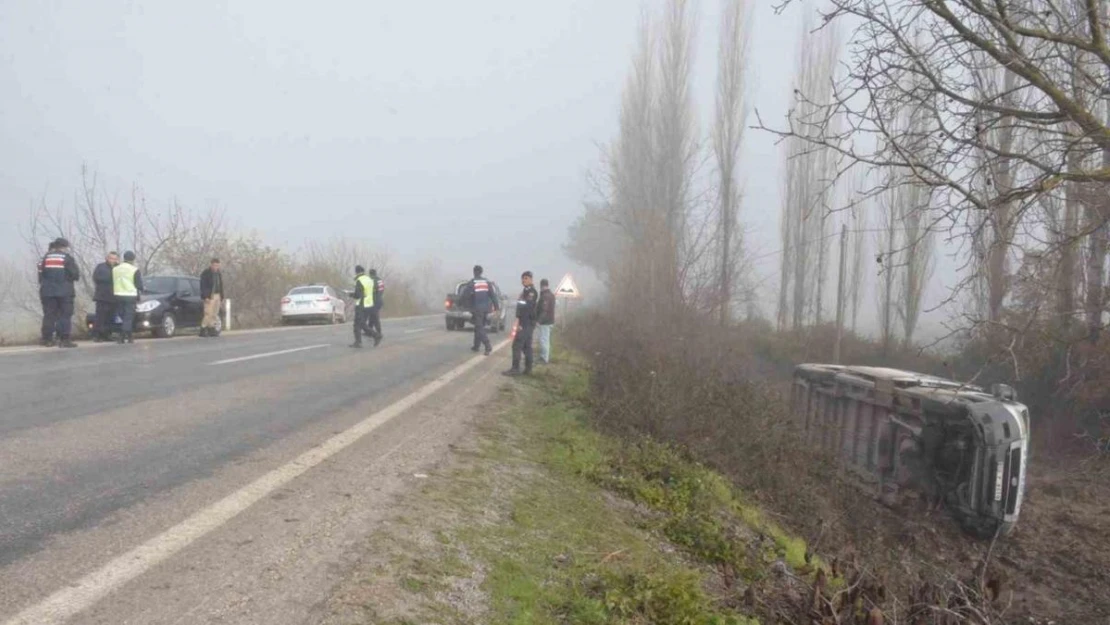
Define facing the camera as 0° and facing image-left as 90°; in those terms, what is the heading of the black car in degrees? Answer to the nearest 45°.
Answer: approximately 45°

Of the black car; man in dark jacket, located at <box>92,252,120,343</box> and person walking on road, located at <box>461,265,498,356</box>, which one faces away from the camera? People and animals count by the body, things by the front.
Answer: the person walking on road

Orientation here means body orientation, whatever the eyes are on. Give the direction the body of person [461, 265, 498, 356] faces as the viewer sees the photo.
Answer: away from the camera

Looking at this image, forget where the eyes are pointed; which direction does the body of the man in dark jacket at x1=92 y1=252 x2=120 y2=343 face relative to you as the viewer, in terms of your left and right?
facing to the right of the viewer

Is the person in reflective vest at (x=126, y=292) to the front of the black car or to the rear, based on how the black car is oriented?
to the front

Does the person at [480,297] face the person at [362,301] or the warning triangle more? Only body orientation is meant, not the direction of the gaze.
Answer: the warning triangle

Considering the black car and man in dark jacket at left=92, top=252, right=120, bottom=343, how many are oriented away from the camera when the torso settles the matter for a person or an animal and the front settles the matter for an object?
0

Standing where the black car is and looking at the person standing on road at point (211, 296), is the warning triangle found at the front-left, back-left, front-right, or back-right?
front-left

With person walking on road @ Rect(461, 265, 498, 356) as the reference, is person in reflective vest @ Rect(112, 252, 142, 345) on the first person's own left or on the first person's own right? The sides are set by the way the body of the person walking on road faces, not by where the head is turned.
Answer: on the first person's own left

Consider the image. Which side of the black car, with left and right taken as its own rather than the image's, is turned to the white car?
back
